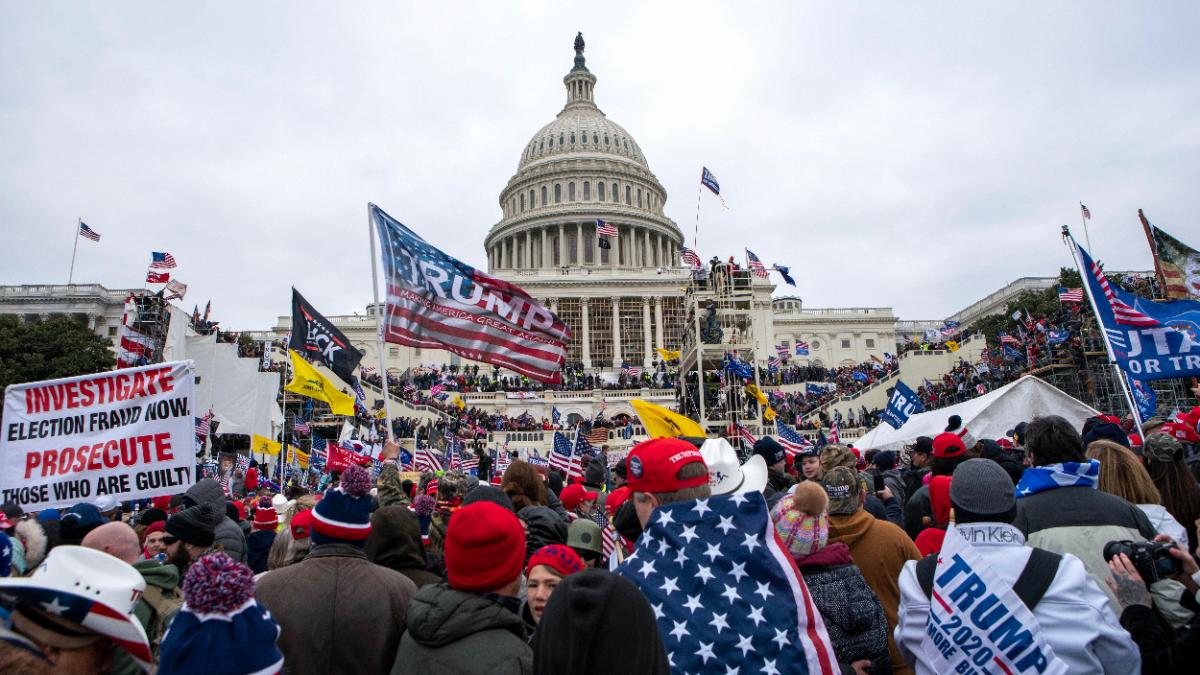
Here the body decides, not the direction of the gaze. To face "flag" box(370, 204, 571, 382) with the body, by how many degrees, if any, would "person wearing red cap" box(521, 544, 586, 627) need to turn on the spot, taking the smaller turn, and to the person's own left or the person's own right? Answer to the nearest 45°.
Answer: approximately 135° to the person's own right

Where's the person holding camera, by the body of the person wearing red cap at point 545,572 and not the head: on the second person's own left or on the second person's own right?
on the second person's own left

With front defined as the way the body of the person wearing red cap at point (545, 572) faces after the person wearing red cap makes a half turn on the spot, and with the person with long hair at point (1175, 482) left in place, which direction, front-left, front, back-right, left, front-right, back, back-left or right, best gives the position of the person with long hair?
front-right

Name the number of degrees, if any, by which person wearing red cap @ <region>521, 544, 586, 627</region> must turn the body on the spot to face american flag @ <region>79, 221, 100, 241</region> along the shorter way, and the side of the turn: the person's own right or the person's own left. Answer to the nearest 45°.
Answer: approximately 90° to the person's own right

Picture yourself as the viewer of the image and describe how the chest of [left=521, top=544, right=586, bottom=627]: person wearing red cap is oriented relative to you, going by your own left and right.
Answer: facing the viewer and to the left of the viewer

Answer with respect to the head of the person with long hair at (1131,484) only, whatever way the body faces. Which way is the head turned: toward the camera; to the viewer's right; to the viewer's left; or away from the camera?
away from the camera

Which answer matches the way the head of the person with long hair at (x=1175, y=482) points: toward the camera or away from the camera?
away from the camera

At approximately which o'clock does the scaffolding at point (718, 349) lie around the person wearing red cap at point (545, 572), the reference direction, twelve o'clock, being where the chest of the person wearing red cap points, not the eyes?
The scaffolding is roughly at 5 o'clock from the person wearing red cap.
